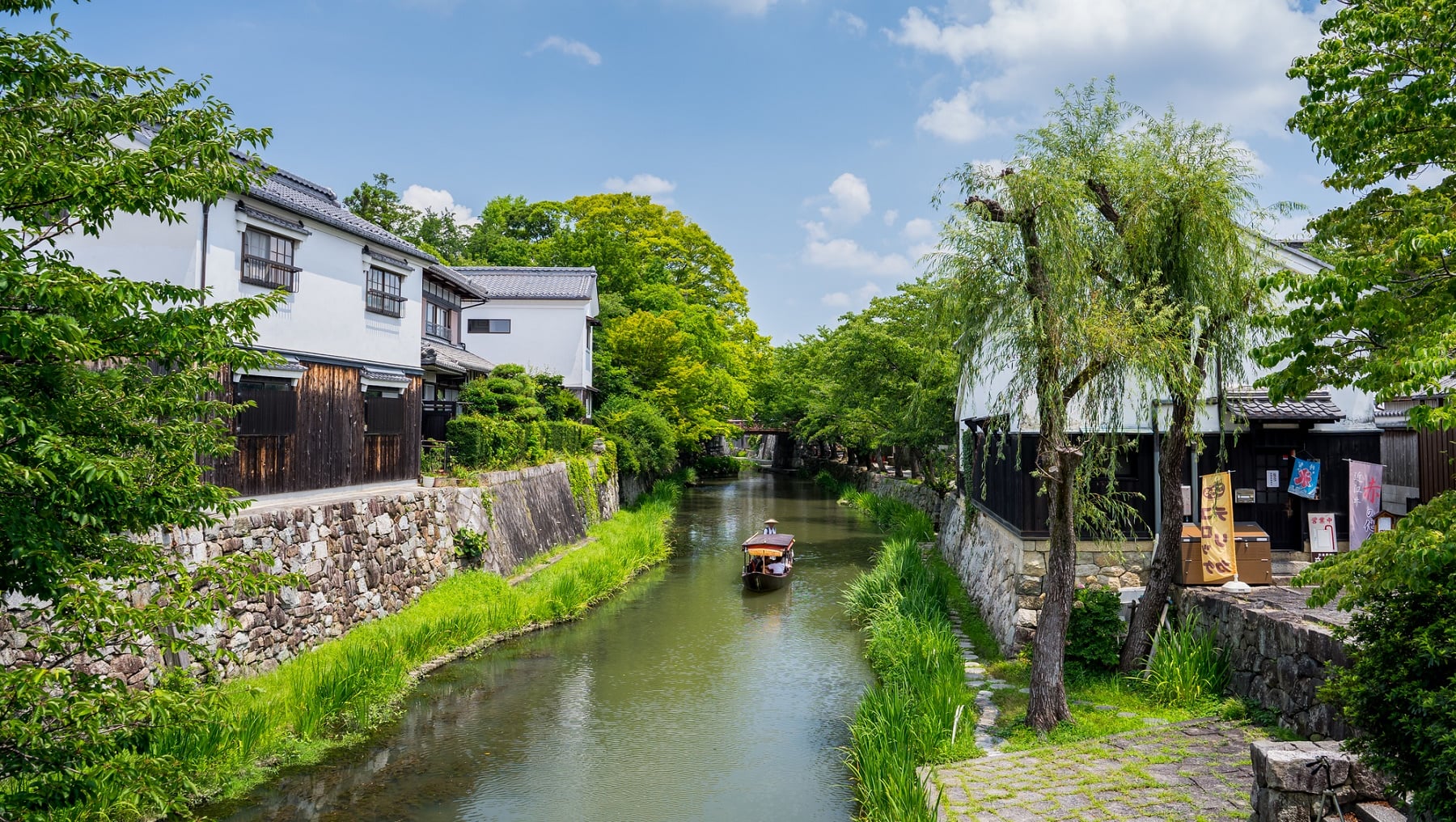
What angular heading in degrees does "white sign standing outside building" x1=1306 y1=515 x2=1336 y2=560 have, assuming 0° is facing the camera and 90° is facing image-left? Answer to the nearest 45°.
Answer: approximately 0°

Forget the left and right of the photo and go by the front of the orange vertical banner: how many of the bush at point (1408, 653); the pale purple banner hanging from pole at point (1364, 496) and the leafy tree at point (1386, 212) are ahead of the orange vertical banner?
2

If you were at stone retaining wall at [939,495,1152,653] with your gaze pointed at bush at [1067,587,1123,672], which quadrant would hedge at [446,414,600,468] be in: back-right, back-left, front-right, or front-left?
back-right

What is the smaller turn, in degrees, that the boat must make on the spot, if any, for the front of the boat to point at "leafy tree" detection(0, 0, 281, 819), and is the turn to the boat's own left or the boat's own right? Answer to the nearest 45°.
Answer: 0° — it already faces it

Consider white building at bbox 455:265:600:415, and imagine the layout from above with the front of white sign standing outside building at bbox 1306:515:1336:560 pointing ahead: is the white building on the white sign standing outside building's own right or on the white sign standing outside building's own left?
on the white sign standing outside building's own right

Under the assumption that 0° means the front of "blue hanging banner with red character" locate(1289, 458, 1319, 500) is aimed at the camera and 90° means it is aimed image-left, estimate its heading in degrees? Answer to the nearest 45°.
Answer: approximately 0°
